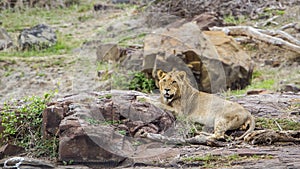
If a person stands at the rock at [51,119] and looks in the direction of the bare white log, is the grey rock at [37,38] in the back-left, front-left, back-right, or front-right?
front-left

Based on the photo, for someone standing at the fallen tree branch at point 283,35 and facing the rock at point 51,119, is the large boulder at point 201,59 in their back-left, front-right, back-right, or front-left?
front-right

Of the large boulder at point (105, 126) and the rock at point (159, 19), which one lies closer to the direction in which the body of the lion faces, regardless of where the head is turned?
the large boulder

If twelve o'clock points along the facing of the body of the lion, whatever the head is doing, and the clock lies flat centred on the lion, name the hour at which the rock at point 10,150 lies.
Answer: The rock is roughly at 11 o'clock from the lion.

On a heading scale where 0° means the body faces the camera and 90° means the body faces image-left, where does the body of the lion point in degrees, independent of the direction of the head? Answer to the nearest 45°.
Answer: approximately 90°

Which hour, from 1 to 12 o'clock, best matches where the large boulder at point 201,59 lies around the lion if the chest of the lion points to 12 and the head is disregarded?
The large boulder is roughly at 3 o'clock from the lion.

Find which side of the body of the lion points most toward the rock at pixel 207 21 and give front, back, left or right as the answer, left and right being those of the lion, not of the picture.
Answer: right

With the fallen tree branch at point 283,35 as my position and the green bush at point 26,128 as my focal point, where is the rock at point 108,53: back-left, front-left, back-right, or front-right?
front-right

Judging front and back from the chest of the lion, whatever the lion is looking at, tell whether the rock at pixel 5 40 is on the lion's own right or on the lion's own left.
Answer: on the lion's own right

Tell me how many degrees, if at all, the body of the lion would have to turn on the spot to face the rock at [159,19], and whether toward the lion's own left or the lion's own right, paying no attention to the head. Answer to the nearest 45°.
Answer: approximately 90° to the lion's own right

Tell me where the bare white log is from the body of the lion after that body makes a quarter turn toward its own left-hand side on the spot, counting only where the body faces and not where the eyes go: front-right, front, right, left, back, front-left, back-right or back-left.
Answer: back

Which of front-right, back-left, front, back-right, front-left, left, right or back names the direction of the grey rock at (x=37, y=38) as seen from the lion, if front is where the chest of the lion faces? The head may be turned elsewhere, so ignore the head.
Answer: front-right

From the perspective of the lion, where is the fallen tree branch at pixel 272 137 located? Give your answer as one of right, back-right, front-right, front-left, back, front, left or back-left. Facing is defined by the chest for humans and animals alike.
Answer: back-left

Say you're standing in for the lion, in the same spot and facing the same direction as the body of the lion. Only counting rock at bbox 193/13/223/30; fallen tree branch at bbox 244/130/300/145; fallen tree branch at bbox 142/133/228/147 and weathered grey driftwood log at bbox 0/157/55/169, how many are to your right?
1

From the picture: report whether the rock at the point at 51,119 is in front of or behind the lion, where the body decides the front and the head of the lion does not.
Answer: in front

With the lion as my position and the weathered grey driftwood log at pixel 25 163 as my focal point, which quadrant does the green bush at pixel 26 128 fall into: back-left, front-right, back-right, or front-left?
front-right

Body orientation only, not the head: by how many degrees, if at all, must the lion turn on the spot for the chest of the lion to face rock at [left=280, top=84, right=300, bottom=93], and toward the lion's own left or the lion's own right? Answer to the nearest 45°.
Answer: approximately 135° to the lion's own right

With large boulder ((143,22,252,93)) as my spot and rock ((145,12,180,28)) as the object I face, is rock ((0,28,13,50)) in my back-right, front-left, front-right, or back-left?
front-left

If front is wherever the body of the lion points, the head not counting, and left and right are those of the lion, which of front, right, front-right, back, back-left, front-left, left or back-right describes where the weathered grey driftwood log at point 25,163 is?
front-left
